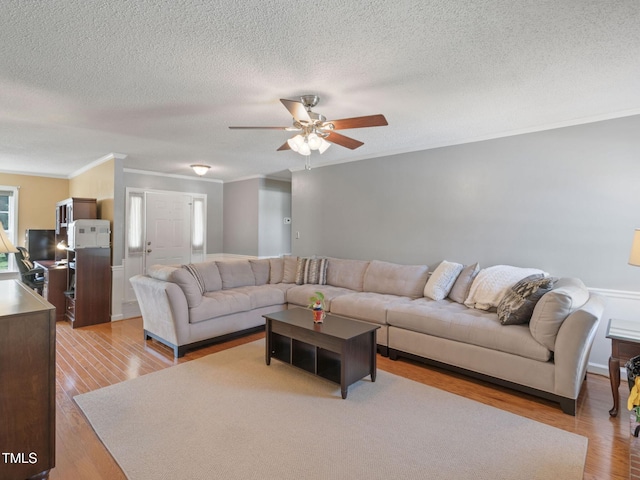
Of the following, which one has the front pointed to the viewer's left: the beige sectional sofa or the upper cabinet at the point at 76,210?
the upper cabinet

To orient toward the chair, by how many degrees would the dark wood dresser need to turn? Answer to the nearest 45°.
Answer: approximately 90° to its left

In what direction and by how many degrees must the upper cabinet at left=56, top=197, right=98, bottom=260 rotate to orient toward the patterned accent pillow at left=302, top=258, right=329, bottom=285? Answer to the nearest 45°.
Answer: approximately 135° to its left

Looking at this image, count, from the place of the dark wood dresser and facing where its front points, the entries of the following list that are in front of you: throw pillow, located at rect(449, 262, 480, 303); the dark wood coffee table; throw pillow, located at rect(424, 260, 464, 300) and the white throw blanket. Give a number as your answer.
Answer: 4

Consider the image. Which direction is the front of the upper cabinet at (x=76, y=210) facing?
to the viewer's left

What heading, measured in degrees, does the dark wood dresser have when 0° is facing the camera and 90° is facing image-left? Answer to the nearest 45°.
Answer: approximately 270°

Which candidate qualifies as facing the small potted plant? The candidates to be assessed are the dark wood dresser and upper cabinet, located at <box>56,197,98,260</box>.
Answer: the dark wood dresser

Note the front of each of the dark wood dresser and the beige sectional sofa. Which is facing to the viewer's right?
the dark wood dresser

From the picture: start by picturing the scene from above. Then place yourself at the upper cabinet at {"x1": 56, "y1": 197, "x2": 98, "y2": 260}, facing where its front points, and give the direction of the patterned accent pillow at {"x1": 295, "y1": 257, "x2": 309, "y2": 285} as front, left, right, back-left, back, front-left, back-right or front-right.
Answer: back-left

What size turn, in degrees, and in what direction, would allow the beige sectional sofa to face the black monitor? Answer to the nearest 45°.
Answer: approximately 90° to its right
